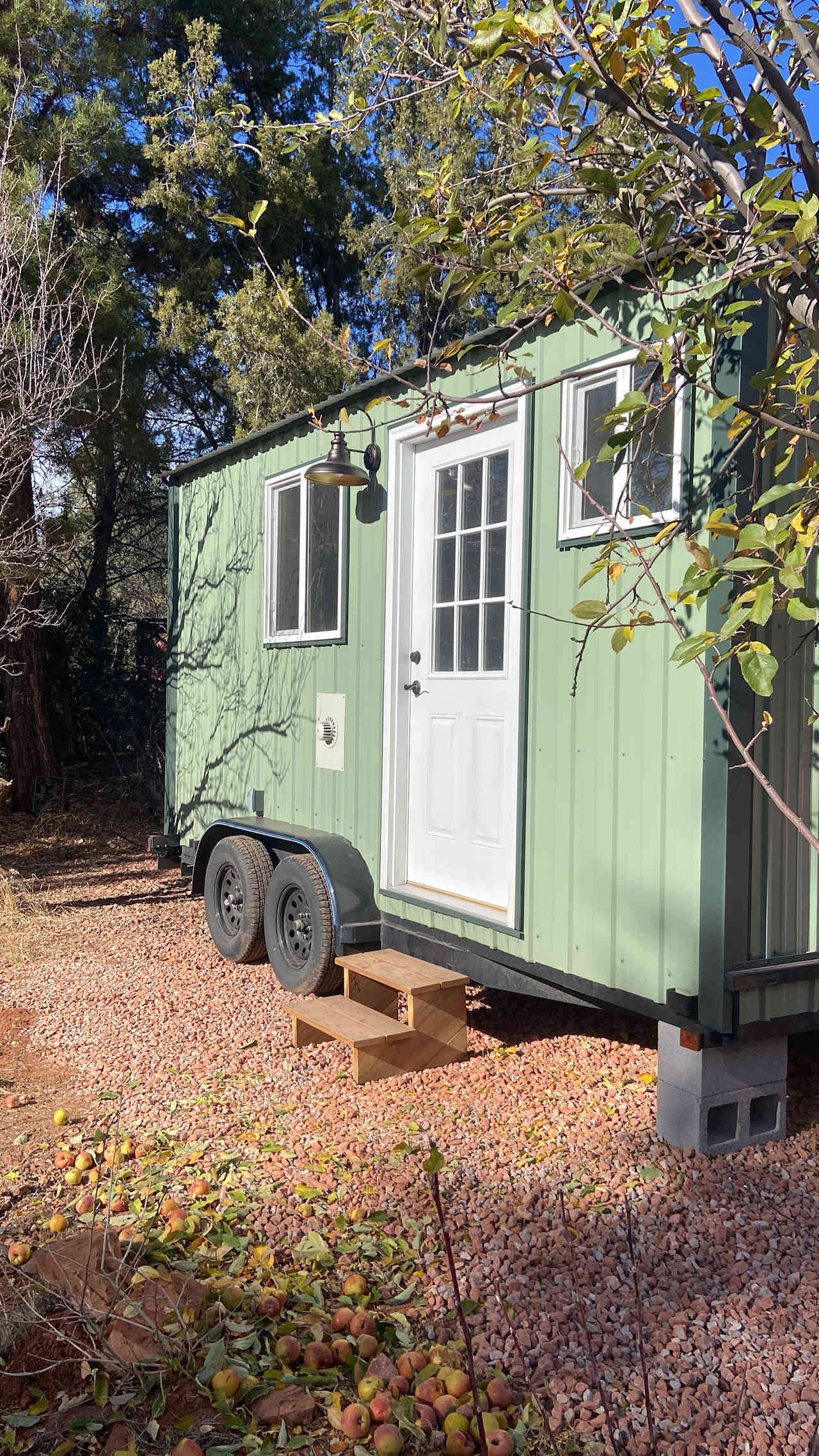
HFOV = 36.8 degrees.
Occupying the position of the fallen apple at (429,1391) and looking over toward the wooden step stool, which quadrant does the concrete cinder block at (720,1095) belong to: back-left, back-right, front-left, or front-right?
front-right

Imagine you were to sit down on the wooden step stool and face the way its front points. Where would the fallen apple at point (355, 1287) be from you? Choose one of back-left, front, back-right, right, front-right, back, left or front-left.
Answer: front-left

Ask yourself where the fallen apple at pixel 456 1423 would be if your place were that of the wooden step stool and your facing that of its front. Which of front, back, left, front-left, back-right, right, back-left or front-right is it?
front-left

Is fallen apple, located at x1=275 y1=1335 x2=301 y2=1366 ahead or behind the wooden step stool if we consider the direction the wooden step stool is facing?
ahead

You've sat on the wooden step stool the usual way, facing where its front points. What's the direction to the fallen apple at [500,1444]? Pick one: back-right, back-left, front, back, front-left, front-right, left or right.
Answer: front-left

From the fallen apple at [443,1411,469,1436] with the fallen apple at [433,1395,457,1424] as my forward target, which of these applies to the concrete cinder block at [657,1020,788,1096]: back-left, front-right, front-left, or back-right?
front-right

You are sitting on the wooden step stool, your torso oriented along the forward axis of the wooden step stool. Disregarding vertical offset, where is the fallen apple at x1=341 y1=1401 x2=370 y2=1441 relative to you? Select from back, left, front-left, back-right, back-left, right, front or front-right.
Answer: front-left

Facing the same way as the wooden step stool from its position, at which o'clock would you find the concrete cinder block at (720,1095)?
The concrete cinder block is roughly at 9 o'clock from the wooden step stool.

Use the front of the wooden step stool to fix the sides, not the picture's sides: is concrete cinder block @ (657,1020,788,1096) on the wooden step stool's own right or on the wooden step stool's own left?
on the wooden step stool's own left

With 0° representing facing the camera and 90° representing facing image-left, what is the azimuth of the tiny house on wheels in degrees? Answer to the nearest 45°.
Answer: approximately 45°

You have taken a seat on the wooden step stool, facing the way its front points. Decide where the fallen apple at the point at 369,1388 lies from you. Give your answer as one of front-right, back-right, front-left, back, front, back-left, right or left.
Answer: front-left

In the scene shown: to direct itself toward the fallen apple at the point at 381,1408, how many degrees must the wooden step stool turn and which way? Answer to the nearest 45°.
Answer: approximately 45° to its left

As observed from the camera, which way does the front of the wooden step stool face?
facing the viewer and to the left of the viewer
